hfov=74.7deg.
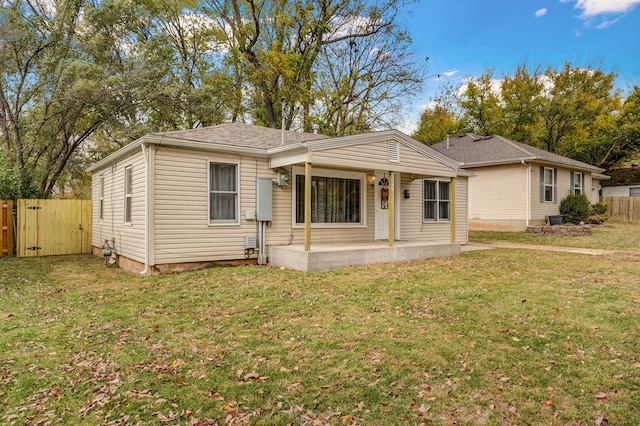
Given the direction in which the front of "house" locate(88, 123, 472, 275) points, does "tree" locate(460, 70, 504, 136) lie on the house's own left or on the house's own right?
on the house's own left

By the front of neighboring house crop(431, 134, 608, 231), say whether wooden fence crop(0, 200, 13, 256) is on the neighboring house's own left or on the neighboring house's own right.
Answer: on the neighboring house's own right

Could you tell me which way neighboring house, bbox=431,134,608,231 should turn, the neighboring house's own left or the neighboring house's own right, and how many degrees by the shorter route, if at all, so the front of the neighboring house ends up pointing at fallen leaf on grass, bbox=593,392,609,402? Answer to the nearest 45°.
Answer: approximately 45° to the neighboring house's own right

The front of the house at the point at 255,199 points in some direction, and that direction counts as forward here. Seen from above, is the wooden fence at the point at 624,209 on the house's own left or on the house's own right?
on the house's own left

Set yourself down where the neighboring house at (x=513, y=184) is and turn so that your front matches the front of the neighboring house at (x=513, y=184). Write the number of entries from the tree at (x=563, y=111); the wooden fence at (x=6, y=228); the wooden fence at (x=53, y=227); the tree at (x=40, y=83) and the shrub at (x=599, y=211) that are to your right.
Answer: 3

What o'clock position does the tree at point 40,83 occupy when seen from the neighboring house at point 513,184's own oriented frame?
The tree is roughly at 3 o'clock from the neighboring house.

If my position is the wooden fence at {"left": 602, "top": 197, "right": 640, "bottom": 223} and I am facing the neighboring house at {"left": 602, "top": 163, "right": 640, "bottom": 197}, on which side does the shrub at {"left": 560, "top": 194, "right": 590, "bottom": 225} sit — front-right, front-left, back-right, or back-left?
back-left

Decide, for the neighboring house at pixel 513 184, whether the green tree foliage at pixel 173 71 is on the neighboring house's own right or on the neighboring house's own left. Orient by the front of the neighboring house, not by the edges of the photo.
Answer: on the neighboring house's own right

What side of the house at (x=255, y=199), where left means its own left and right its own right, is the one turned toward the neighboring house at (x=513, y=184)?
left

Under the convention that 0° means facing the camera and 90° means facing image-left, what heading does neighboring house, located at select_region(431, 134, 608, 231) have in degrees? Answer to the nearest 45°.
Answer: approximately 315°

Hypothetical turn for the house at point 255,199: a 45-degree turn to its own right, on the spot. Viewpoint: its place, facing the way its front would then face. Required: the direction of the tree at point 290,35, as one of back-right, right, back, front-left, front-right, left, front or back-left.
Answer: back

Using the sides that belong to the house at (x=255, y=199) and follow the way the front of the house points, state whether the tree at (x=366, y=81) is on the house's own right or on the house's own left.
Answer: on the house's own left
